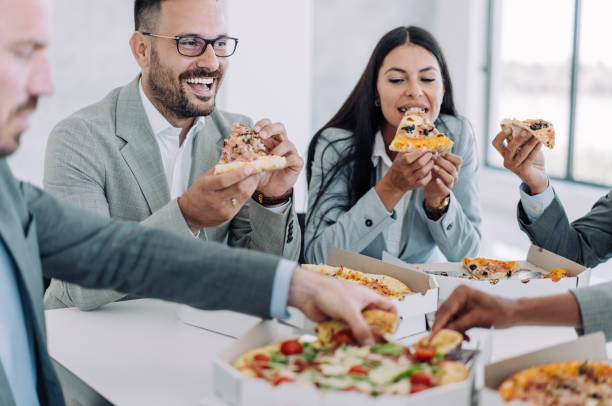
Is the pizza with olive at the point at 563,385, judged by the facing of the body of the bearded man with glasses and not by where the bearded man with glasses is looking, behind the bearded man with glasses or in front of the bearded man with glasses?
in front

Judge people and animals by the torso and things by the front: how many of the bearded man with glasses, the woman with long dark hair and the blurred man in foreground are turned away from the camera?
0

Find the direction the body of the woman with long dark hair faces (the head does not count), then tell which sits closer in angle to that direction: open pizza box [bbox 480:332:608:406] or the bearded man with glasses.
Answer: the open pizza box

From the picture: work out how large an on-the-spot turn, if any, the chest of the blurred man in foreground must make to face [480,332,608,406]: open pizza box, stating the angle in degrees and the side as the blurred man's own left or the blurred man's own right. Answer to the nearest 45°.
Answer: approximately 45° to the blurred man's own left

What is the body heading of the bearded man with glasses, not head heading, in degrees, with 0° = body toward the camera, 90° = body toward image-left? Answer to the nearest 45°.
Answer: approximately 315°

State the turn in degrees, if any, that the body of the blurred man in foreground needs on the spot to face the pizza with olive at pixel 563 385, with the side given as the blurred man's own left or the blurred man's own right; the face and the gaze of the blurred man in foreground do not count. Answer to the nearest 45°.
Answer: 0° — they already face it

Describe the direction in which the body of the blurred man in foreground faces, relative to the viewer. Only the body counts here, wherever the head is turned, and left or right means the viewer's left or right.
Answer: facing the viewer and to the right of the viewer

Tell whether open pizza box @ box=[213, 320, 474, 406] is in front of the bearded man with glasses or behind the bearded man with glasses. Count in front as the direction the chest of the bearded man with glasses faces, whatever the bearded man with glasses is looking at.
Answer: in front

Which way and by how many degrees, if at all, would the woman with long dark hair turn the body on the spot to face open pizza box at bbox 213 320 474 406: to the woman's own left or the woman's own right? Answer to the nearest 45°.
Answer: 0° — they already face it

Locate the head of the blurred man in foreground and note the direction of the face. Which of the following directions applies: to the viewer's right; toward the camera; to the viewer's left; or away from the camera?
to the viewer's right

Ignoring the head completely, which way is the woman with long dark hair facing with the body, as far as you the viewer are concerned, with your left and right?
facing the viewer

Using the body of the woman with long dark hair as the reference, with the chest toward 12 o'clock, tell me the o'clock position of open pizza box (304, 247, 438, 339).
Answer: The open pizza box is roughly at 12 o'clock from the woman with long dark hair.

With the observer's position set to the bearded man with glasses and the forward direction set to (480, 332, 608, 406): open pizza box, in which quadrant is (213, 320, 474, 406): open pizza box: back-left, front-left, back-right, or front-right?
front-right
